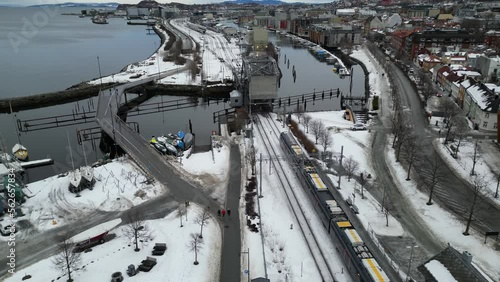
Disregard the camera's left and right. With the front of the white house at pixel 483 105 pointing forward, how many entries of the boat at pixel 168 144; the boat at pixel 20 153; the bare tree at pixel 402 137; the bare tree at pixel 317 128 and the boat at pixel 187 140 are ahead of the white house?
5

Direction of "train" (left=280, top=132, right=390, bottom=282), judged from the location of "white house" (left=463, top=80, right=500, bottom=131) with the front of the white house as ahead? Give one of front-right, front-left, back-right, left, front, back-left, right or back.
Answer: front-left

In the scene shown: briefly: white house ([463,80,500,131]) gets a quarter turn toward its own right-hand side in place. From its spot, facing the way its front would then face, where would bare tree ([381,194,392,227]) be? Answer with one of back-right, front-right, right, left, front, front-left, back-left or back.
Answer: back-left

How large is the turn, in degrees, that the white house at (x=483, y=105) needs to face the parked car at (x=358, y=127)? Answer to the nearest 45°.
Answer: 0° — it already faces it

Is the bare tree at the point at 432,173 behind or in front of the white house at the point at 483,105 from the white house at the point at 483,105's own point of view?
in front

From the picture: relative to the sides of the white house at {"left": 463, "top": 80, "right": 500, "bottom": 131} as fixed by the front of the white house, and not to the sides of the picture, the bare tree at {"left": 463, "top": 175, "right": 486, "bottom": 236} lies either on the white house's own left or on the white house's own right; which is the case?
on the white house's own left

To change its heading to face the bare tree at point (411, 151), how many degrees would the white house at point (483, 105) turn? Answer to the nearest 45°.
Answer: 0° — it already faces it

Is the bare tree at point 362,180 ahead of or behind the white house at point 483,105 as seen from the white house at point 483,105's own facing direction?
ahead

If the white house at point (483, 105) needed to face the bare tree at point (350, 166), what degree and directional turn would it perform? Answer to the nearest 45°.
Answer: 0° — it already faces it

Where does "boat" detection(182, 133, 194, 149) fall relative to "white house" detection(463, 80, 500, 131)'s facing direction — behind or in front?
in front

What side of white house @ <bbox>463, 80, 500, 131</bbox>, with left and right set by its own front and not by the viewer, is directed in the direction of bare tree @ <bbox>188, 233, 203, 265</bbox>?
front

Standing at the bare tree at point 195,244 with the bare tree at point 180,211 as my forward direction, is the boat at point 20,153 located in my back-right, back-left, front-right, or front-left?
front-left

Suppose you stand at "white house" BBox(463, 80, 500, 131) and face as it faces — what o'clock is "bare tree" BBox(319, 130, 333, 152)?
The bare tree is roughly at 12 o'clock from the white house.

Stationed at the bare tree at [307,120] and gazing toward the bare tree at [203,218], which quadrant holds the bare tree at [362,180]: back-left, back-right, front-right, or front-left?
front-left

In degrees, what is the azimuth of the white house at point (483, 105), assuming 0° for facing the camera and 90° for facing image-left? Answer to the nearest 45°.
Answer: approximately 45°

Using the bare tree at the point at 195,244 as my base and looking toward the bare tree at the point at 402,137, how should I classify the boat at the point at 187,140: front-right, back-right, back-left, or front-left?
front-left
